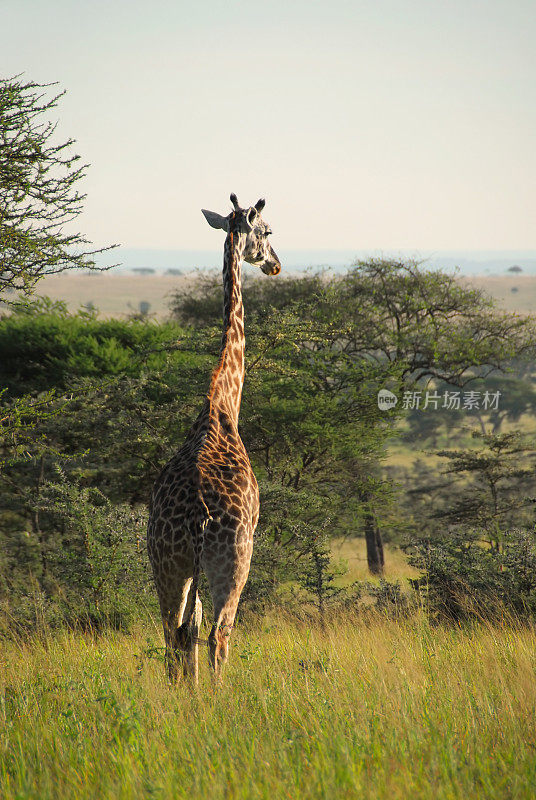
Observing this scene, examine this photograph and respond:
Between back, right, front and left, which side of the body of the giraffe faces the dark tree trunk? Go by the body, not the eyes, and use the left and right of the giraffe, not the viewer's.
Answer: front

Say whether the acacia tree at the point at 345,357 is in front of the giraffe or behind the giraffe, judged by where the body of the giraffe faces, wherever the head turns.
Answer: in front

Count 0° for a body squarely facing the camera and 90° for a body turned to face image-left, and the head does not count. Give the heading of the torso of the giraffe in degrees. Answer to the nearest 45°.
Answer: approximately 180°
